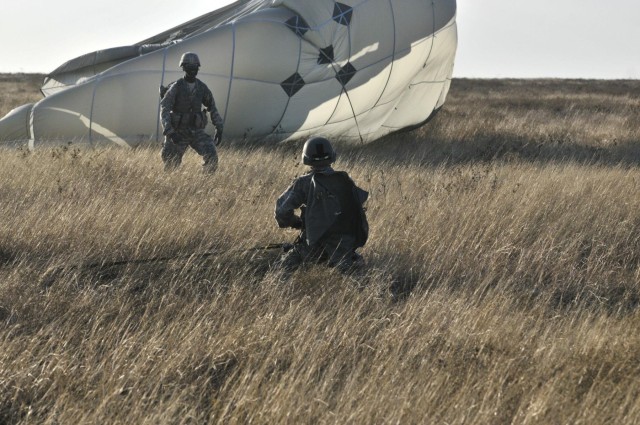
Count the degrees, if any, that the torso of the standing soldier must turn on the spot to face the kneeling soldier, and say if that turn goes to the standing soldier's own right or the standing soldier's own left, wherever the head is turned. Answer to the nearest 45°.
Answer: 0° — they already face them

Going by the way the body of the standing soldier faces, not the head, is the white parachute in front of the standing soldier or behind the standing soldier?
behind

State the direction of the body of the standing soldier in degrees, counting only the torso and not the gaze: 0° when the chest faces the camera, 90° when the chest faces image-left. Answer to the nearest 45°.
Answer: approximately 0°

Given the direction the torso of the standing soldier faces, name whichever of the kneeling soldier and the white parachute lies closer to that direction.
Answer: the kneeling soldier
